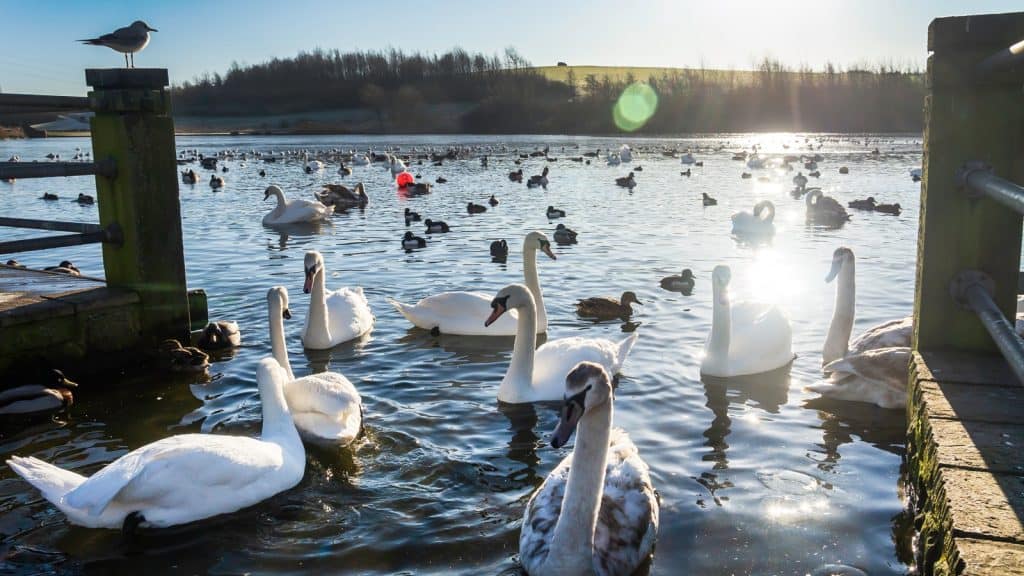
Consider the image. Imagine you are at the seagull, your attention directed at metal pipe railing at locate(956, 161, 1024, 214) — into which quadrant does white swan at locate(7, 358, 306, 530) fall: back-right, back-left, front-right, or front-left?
front-right

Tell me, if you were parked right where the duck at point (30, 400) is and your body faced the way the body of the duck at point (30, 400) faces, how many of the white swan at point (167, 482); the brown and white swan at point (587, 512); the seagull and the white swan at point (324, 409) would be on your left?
1

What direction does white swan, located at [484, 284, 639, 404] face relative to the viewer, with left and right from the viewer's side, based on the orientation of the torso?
facing to the left of the viewer

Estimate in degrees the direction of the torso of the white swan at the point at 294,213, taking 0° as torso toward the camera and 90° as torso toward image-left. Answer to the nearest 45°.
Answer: approximately 90°

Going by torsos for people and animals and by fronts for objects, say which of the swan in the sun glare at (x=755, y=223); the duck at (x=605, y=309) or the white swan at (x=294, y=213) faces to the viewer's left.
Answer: the white swan

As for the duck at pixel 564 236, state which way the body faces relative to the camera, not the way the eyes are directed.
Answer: to the viewer's left

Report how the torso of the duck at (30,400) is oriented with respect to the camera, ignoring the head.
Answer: to the viewer's right

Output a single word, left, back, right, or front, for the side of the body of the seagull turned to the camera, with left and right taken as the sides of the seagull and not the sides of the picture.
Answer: right

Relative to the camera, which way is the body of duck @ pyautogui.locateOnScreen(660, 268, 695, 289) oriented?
to the viewer's right

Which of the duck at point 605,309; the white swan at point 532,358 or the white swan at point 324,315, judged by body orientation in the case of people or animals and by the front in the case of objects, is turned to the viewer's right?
the duck

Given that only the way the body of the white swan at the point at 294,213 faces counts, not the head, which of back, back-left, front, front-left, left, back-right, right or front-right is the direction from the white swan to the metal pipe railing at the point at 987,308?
left

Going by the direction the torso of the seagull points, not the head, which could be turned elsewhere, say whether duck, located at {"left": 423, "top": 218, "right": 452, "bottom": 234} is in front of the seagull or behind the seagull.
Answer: in front

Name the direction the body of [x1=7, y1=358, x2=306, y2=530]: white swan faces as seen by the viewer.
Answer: to the viewer's right

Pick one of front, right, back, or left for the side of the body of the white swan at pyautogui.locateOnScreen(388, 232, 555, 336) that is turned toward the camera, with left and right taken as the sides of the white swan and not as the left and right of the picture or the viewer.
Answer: right

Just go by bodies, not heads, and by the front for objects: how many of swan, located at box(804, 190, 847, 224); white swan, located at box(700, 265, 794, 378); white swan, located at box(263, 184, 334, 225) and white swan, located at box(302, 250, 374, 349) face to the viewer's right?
0

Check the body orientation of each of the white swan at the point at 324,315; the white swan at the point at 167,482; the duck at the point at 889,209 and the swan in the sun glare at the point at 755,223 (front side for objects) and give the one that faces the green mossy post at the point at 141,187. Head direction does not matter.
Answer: the white swan at the point at 324,315
